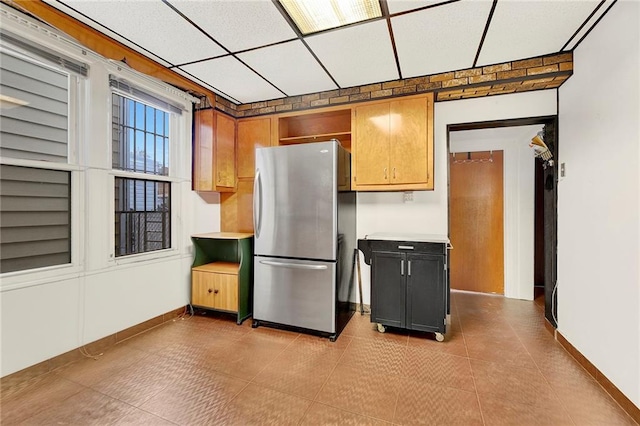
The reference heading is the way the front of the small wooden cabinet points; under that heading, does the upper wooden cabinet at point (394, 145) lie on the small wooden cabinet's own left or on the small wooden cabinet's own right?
on the small wooden cabinet's own left

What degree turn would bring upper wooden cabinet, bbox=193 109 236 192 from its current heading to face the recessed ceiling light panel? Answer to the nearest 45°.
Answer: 0° — it already faces it

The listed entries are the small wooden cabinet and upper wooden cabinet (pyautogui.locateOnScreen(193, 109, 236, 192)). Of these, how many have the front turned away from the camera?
0

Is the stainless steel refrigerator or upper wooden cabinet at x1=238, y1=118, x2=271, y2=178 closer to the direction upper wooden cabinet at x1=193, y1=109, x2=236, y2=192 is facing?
the stainless steel refrigerator

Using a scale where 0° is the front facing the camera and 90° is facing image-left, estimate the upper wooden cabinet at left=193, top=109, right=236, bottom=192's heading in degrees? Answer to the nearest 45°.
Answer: approximately 315°

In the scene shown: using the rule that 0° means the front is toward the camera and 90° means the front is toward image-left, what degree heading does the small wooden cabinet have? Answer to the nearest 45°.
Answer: approximately 45°

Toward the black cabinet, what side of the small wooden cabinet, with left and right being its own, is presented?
left
